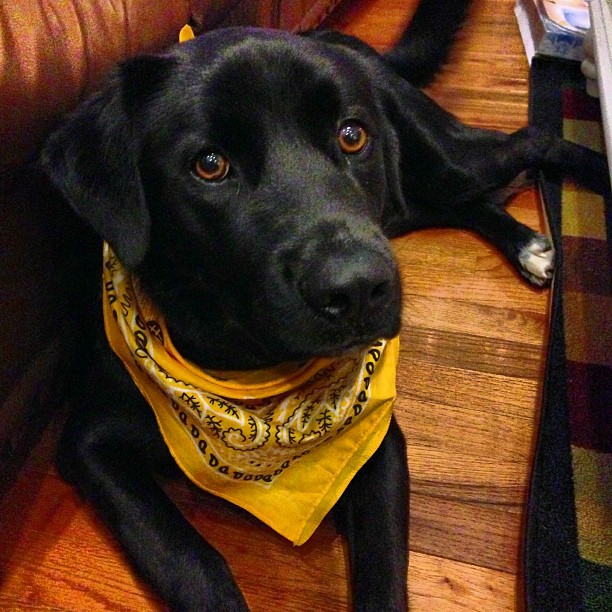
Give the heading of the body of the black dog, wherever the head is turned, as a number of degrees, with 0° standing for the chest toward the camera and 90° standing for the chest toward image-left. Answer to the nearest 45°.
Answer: approximately 0°
